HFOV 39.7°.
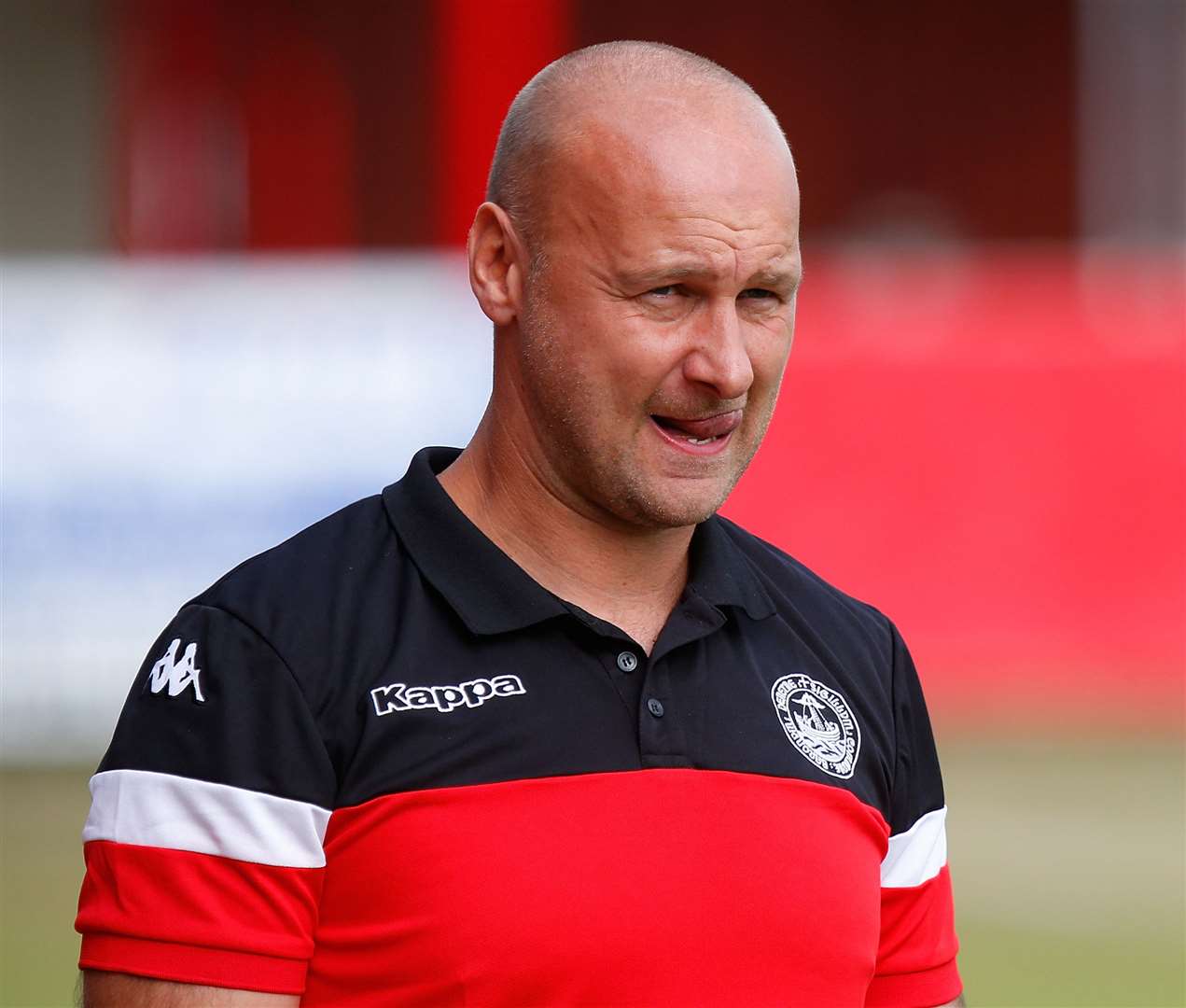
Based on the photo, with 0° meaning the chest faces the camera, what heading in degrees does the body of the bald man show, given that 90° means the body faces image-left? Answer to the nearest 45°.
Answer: approximately 315°
